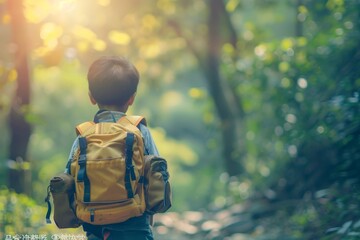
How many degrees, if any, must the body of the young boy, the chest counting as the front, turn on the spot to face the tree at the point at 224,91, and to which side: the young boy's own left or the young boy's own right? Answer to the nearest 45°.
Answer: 0° — they already face it

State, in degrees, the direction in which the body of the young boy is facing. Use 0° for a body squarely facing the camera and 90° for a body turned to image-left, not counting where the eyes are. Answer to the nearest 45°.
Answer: approximately 180°

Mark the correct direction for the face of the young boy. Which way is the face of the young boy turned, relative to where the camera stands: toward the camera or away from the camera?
away from the camera
